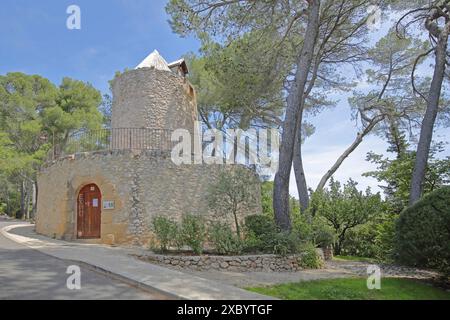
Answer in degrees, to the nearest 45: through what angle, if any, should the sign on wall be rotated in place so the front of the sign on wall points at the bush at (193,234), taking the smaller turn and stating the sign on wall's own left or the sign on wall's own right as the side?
approximately 45° to the sign on wall's own left

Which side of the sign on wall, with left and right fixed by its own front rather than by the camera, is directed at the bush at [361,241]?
left

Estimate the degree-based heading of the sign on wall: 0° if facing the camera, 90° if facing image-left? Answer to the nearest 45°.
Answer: approximately 0°

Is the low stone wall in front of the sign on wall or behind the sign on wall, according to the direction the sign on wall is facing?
in front

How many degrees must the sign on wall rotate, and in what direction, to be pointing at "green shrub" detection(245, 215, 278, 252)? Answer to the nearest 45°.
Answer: approximately 45° to its left

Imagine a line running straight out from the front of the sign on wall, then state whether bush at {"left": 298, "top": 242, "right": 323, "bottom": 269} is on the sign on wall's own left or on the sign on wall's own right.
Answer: on the sign on wall's own left

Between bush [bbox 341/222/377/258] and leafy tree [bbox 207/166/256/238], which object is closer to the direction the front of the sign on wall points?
the leafy tree

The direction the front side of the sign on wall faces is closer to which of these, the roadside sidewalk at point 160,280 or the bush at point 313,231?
the roadside sidewalk

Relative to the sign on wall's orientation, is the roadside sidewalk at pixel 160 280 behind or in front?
in front

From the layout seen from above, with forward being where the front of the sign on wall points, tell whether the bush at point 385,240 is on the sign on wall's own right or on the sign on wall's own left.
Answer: on the sign on wall's own left

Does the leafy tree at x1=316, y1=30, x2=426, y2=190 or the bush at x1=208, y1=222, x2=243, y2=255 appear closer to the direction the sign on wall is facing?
the bush

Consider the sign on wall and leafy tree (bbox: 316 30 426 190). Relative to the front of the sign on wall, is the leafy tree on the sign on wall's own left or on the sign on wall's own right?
on the sign on wall's own left
